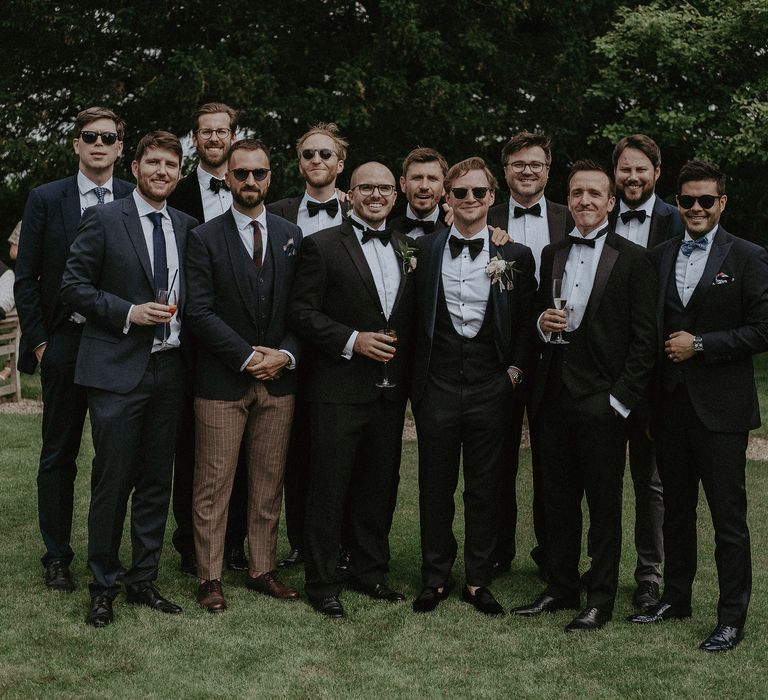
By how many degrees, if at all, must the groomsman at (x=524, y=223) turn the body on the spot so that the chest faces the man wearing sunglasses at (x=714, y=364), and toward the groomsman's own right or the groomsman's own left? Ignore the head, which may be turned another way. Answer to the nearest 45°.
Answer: approximately 45° to the groomsman's own left

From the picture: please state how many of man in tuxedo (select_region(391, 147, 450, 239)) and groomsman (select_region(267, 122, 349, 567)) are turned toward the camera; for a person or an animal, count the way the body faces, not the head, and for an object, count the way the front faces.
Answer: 2

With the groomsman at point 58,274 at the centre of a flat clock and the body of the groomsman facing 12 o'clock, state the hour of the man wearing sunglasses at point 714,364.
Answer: The man wearing sunglasses is roughly at 10 o'clock from the groomsman.

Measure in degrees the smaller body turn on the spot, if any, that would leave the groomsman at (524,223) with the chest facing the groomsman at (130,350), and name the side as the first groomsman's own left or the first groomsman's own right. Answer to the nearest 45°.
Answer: approximately 45° to the first groomsman's own right

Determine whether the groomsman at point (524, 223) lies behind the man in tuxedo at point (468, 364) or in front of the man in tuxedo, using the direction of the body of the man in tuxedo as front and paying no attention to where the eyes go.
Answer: behind

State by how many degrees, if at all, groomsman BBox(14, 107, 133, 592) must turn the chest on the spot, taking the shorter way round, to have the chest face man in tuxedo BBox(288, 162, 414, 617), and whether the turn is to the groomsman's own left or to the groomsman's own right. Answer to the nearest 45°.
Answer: approximately 90° to the groomsman's own left

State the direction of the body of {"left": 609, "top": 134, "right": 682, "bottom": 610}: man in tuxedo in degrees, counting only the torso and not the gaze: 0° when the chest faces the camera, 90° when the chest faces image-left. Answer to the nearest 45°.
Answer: approximately 0°
